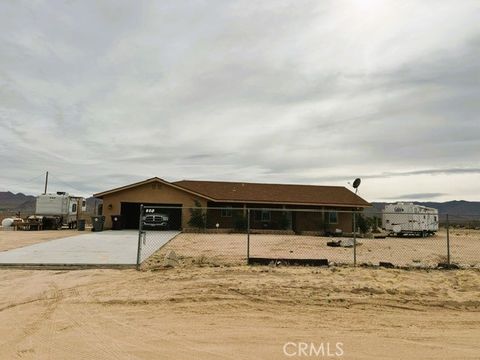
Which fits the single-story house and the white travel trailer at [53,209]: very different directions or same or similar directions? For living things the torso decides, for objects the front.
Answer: very different directions

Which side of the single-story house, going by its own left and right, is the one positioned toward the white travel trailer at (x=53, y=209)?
right

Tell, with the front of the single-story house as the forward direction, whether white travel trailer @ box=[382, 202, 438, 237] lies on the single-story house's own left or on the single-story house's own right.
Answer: on the single-story house's own left

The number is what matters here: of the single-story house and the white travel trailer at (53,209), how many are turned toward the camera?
1

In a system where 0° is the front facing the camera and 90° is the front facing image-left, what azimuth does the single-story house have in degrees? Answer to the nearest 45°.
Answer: approximately 0°
